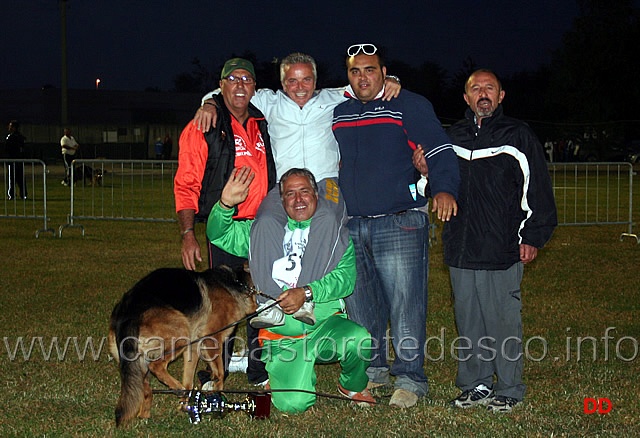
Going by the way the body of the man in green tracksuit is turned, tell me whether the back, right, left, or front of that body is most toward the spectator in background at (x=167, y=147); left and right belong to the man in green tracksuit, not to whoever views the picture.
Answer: back

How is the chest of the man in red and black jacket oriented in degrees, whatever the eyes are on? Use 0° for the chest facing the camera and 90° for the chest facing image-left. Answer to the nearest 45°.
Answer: approximately 315°

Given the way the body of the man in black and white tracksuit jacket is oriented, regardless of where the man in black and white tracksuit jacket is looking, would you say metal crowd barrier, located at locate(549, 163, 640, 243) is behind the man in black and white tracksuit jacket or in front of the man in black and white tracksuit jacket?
behind

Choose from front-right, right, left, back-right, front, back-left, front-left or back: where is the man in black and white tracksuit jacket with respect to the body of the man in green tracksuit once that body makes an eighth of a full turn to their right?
back-left

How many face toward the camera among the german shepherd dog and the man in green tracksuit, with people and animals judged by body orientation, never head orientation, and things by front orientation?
1

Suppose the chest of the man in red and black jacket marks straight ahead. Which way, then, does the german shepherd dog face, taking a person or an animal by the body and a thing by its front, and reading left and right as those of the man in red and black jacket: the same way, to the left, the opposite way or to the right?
to the left

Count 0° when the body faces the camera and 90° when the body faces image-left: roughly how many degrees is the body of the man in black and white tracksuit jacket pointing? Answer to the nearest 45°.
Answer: approximately 45°

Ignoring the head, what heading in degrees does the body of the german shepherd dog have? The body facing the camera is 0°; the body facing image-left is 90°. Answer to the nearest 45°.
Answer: approximately 225°

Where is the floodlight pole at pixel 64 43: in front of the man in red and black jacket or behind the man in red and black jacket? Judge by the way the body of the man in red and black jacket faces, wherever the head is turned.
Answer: behind

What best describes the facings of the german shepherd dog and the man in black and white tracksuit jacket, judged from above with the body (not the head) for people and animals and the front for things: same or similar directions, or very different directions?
very different directions
